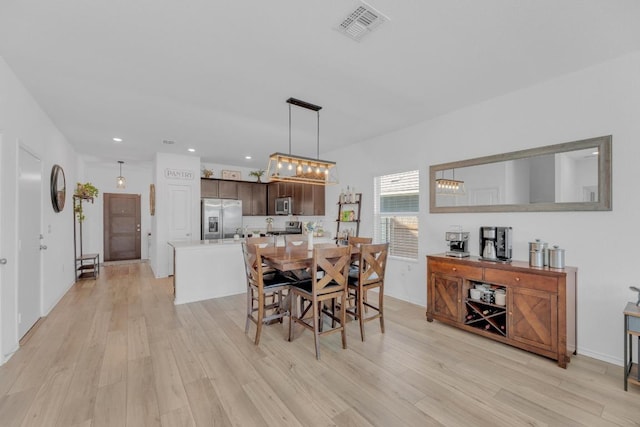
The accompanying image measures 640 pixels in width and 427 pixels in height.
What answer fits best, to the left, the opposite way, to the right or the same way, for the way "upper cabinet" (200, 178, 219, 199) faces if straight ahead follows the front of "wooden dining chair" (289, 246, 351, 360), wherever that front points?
the opposite way

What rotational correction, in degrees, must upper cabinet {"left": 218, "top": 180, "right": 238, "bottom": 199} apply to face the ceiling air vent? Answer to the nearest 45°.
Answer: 0° — it already faces it

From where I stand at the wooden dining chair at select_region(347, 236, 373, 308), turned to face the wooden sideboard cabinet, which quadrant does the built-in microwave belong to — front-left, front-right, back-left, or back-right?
back-left

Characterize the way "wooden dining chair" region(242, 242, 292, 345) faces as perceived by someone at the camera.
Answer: facing away from the viewer and to the right of the viewer

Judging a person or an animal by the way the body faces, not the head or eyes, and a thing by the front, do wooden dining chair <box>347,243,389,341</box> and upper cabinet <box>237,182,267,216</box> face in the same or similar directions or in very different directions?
very different directions

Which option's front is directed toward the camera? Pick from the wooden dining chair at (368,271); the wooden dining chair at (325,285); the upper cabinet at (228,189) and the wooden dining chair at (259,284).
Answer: the upper cabinet

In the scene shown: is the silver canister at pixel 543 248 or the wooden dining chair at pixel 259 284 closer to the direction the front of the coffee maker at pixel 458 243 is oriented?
the wooden dining chair

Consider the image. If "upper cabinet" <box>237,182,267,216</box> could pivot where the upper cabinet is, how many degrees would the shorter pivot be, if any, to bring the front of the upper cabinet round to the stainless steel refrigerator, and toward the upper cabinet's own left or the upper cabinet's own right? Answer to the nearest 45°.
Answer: approximately 45° to the upper cabinet's own right

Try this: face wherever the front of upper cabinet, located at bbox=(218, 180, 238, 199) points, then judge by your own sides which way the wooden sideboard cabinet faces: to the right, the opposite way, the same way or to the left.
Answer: to the right

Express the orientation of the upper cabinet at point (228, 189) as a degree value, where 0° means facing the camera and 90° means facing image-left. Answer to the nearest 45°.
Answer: approximately 0°

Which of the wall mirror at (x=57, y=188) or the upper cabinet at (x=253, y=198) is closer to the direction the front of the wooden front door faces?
the wall mirror

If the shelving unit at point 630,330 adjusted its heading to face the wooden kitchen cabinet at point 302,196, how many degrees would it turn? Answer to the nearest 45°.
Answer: approximately 45° to its right

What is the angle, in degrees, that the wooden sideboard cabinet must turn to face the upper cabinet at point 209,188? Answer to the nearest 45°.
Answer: approximately 45° to its right

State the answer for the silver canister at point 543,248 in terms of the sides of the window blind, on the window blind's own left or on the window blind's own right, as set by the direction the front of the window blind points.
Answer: on the window blind's own left

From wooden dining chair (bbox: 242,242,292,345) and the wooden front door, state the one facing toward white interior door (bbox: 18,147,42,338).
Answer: the wooden front door

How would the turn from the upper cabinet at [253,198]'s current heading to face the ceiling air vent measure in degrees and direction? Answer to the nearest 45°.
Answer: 0° — it already faces it

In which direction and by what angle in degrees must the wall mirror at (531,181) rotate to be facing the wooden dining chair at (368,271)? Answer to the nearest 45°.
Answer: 0° — it already faces it
